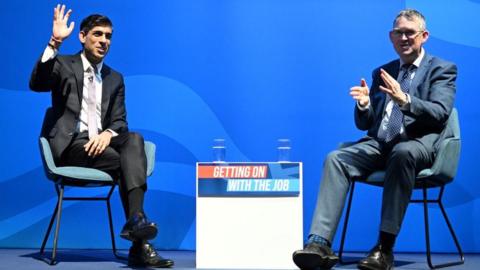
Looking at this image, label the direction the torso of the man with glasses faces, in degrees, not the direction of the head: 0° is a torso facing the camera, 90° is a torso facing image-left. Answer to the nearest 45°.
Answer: approximately 45°

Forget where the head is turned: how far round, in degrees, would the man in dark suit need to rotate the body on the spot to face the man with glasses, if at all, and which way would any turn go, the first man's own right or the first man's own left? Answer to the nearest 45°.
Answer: approximately 45° to the first man's own left

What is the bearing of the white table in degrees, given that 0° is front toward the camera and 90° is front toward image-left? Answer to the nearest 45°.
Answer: approximately 0°

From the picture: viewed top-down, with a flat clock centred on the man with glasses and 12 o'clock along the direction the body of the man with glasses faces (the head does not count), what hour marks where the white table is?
The white table is roughly at 1 o'clock from the man with glasses.

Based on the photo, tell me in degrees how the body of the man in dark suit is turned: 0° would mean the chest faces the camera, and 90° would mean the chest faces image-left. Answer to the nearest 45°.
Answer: approximately 315°

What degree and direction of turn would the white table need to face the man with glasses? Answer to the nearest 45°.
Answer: approximately 90° to its left
